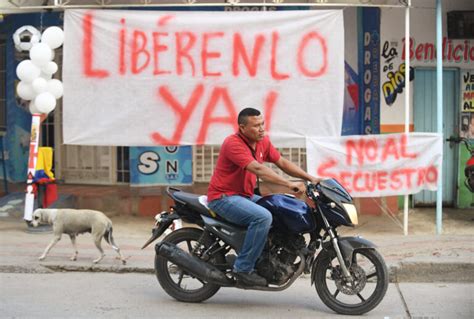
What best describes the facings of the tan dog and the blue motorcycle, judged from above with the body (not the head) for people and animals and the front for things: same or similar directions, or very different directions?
very different directions

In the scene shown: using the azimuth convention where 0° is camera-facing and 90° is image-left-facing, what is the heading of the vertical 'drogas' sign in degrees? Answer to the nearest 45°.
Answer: approximately 0°

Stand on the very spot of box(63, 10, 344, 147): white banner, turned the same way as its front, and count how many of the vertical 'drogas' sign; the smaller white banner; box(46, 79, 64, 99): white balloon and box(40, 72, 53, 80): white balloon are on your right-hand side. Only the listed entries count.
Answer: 2

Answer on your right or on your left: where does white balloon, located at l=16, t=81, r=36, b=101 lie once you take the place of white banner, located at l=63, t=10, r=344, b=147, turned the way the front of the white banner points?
on your right

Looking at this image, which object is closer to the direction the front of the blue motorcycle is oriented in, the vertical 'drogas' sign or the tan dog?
the vertical 'drogas' sign

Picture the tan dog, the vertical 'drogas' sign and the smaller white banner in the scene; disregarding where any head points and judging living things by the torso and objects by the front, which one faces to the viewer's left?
the tan dog

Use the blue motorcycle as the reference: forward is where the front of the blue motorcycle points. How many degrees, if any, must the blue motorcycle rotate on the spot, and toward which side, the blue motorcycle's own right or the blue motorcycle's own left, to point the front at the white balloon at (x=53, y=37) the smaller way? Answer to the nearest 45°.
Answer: approximately 135° to the blue motorcycle's own left

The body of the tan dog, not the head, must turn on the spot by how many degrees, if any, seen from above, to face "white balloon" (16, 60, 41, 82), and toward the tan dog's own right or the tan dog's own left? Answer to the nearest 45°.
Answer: approximately 90° to the tan dog's own right

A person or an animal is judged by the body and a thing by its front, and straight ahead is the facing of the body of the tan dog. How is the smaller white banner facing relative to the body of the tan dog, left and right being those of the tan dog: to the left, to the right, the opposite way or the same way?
to the left

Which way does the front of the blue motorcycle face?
to the viewer's right
